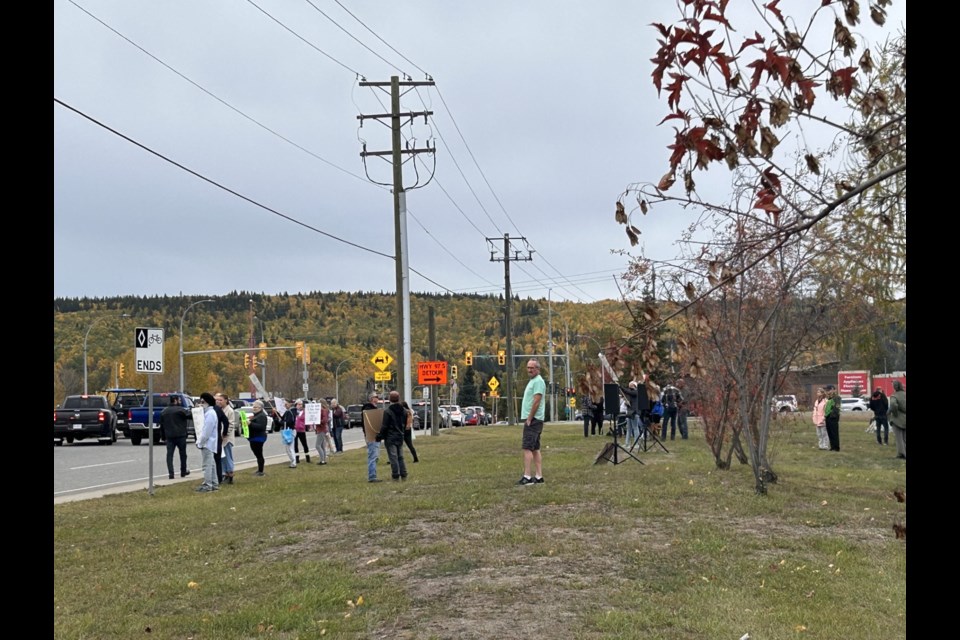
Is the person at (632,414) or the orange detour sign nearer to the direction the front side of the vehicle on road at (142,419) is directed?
the orange detour sign

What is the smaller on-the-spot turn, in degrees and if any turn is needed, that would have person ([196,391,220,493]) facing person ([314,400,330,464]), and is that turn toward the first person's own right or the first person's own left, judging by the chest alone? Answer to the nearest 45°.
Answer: approximately 90° to the first person's own right

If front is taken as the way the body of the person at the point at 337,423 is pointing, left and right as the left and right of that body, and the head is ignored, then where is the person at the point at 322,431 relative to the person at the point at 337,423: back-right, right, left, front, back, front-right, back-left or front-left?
left

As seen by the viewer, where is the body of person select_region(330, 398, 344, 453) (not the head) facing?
to the viewer's left

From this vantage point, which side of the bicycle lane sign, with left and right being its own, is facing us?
front

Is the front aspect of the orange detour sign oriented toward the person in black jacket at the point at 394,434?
yes

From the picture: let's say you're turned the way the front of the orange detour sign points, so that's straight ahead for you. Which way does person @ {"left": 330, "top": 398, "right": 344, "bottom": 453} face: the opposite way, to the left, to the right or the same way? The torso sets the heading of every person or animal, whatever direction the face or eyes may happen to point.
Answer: to the right

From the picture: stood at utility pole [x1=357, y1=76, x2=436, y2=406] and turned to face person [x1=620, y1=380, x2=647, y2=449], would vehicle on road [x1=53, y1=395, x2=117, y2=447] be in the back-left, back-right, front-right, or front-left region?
back-right

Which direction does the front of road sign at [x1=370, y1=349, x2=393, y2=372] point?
toward the camera

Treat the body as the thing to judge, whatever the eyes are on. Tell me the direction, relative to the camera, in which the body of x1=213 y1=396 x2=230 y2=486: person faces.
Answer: to the viewer's left
